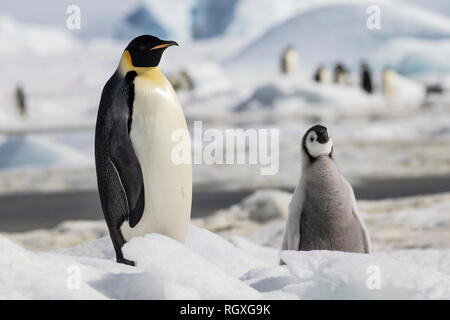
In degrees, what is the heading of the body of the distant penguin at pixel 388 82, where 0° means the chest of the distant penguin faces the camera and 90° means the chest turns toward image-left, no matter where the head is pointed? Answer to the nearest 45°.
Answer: approximately 0°

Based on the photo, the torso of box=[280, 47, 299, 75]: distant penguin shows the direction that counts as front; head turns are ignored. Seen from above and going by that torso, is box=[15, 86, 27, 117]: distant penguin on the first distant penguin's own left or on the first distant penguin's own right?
on the first distant penguin's own right

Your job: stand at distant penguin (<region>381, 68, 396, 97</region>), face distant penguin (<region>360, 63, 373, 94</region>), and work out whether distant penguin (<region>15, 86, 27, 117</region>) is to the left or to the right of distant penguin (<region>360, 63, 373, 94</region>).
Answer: left

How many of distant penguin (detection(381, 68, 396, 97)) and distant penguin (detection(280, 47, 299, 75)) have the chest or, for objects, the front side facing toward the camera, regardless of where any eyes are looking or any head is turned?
2

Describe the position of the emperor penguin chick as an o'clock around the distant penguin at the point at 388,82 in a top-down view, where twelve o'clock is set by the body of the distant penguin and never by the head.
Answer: The emperor penguin chick is roughly at 12 o'clock from the distant penguin.

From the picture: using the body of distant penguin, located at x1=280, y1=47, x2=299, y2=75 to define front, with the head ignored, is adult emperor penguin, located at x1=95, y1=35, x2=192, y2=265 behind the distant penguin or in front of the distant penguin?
in front

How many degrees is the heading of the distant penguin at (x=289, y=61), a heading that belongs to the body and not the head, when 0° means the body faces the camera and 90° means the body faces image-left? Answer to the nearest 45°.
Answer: approximately 0°

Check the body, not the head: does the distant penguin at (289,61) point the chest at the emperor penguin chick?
yes

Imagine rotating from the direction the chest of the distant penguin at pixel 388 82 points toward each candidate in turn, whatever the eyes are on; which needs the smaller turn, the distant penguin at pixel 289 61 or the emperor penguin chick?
the emperor penguin chick

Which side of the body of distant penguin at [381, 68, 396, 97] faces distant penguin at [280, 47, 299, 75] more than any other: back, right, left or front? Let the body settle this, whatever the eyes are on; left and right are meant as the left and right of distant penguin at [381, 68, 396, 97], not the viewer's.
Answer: right

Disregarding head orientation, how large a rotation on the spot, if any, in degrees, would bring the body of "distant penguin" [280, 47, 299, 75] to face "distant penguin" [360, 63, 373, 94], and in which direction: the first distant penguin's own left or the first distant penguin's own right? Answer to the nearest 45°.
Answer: approximately 45° to the first distant penguin's own left
